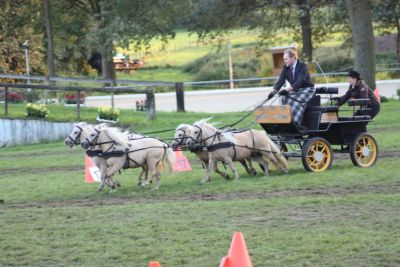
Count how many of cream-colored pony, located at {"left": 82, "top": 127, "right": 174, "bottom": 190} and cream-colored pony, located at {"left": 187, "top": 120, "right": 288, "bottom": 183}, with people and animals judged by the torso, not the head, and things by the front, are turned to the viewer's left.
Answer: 2

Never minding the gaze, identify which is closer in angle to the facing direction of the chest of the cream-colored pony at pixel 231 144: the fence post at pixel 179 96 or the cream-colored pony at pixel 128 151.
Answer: the cream-colored pony

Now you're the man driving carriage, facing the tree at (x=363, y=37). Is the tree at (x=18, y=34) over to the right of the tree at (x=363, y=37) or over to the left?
left

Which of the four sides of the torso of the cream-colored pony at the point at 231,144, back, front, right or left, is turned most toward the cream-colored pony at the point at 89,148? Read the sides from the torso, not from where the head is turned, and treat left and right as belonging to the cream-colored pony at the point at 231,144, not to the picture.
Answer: front

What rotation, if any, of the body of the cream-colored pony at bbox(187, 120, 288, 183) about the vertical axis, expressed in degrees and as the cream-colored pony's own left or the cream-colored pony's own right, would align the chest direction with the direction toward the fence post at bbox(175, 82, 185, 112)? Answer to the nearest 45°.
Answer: approximately 90° to the cream-colored pony's own right

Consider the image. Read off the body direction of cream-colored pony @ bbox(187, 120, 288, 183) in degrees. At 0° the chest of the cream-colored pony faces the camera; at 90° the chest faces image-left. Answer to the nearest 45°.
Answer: approximately 90°

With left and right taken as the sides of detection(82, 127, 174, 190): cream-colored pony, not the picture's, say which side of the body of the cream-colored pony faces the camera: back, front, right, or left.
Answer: left

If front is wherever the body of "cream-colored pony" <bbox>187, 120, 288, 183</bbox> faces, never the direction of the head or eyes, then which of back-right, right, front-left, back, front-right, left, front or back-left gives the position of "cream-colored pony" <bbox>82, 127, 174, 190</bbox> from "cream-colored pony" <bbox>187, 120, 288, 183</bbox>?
front

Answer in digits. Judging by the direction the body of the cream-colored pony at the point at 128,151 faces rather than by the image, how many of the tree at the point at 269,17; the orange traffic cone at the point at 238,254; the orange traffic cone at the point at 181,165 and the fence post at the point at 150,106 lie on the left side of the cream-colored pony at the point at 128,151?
1

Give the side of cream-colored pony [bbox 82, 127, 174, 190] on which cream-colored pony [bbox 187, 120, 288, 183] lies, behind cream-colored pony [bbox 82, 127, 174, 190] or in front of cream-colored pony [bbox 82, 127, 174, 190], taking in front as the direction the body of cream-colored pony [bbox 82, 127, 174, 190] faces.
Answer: behind

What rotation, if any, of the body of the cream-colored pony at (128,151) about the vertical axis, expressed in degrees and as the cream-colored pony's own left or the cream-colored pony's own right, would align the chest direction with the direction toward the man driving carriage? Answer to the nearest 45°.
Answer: approximately 180°
